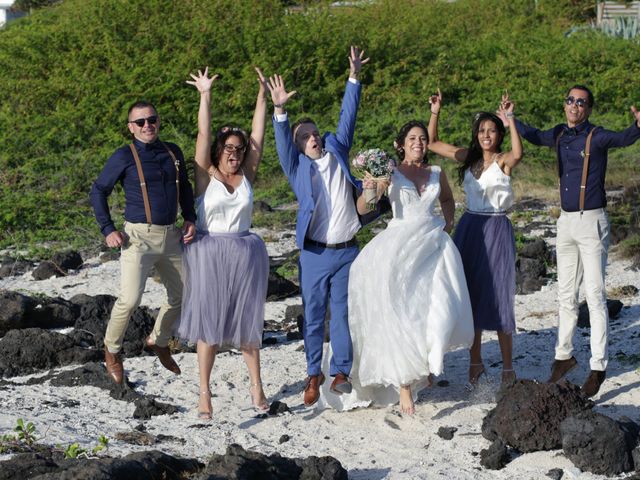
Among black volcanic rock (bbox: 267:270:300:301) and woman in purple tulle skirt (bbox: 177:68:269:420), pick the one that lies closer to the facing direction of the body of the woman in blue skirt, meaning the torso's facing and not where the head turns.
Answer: the woman in purple tulle skirt

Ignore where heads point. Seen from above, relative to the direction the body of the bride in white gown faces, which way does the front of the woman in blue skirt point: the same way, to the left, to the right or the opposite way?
the same way

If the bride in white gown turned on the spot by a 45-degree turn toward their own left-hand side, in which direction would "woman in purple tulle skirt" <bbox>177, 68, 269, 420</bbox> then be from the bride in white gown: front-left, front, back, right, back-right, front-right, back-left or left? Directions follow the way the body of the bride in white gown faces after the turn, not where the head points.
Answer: back-right

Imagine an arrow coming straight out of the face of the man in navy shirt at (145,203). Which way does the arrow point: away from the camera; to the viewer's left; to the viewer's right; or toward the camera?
toward the camera

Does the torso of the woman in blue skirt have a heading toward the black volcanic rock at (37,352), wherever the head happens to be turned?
no

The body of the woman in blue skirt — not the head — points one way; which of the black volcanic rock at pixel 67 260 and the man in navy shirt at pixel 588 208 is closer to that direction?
the man in navy shirt

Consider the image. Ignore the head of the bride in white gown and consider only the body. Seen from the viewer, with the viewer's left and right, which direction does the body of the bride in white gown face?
facing the viewer

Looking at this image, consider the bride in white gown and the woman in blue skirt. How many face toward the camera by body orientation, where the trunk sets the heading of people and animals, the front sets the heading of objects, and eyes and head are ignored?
2

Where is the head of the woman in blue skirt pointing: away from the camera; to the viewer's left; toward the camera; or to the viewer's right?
toward the camera

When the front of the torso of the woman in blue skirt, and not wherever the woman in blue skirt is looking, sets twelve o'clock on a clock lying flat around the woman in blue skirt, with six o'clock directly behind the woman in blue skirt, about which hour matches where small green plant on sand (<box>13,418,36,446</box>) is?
The small green plant on sand is roughly at 2 o'clock from the woman in blue skirt.

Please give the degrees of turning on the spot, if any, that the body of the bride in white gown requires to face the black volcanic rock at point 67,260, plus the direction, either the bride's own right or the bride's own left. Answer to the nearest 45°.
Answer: approximately 135° to the bride's own right

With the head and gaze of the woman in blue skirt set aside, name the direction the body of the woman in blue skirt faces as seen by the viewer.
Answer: toward the camera

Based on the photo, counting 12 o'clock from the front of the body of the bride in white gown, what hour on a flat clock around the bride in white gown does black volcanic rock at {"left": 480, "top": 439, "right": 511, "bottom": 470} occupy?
The black volcanic rock is roughly at 11 o'clock from the bride in white gown.

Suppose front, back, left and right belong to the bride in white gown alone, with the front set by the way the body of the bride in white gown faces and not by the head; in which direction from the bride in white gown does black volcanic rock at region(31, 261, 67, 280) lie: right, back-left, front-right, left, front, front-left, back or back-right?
back-right

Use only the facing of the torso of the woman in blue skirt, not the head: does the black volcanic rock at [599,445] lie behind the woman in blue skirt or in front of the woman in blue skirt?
in front

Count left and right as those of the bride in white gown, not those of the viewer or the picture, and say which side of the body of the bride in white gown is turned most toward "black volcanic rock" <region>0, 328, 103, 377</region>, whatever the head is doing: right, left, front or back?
right

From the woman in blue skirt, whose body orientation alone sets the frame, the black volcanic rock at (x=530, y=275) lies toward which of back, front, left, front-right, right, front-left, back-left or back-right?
back

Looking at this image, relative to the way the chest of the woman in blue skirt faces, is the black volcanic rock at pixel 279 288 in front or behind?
behind
